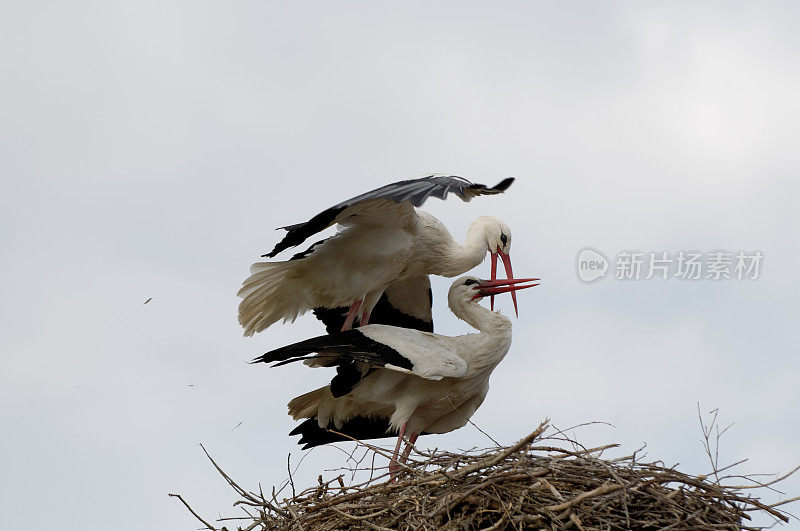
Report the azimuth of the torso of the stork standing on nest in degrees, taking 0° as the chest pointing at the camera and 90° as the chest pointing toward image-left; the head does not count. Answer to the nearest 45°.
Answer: approximately 270°

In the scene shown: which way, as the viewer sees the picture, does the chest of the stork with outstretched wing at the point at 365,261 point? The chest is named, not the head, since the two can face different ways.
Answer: to the viewer's right
